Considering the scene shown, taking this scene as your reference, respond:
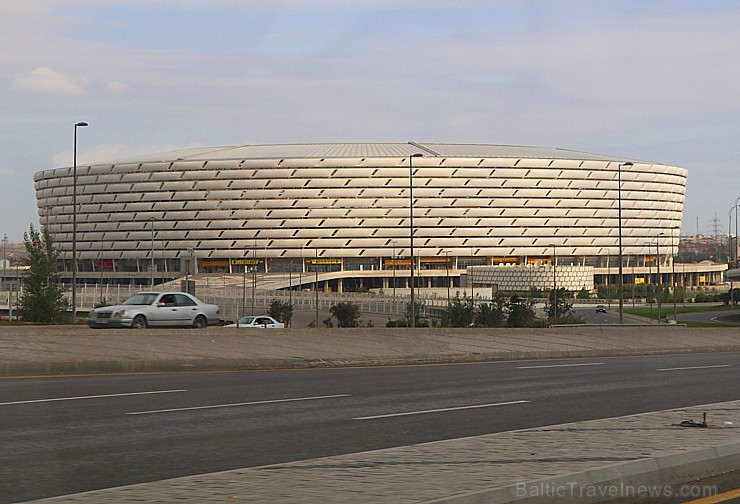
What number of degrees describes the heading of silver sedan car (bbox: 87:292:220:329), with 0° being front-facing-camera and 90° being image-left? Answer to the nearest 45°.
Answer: approximately 45°
